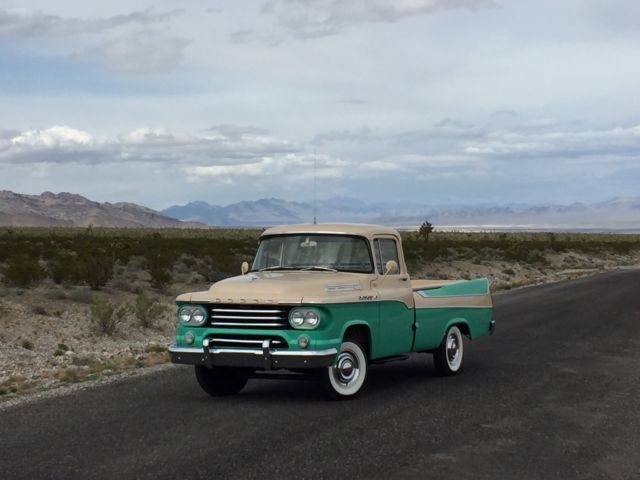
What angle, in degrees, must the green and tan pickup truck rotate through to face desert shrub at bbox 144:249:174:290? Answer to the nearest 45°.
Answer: approximately 135° to its right

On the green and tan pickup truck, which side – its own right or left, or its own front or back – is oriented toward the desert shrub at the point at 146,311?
right

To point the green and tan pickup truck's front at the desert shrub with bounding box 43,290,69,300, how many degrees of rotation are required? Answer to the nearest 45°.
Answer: approximately 90° to its right

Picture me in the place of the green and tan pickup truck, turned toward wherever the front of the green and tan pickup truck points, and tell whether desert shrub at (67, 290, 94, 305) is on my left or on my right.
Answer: on my right

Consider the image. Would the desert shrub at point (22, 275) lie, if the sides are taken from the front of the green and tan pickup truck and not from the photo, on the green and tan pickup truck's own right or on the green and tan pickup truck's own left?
on the green and tan pickup truck's own right

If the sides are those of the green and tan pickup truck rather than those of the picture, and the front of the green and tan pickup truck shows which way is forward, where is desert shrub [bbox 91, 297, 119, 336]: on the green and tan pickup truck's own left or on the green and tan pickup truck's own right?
on the green and tan pickup truck's own right

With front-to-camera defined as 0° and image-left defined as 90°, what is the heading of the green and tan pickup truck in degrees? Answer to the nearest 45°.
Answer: approximately 45°
